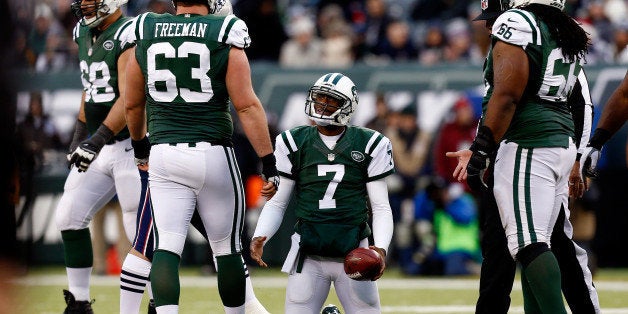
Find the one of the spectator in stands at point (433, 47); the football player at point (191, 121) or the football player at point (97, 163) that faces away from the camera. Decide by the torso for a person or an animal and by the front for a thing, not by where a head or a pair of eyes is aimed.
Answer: the football player at point (191, 121)

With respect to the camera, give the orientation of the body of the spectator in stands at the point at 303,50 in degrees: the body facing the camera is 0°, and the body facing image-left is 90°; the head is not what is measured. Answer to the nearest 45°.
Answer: approximately 0°

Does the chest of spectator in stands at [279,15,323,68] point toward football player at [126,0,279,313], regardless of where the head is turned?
yes

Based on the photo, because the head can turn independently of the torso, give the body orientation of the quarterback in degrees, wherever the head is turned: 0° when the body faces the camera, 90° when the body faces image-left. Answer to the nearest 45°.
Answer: approximately 0°

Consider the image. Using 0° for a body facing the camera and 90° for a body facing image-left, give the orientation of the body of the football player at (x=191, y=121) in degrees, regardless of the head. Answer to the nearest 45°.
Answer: approximately 180°

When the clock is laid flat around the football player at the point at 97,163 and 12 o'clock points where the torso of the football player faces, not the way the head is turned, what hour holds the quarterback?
The quarterback is roughly at 9 o'clock from the football player.
